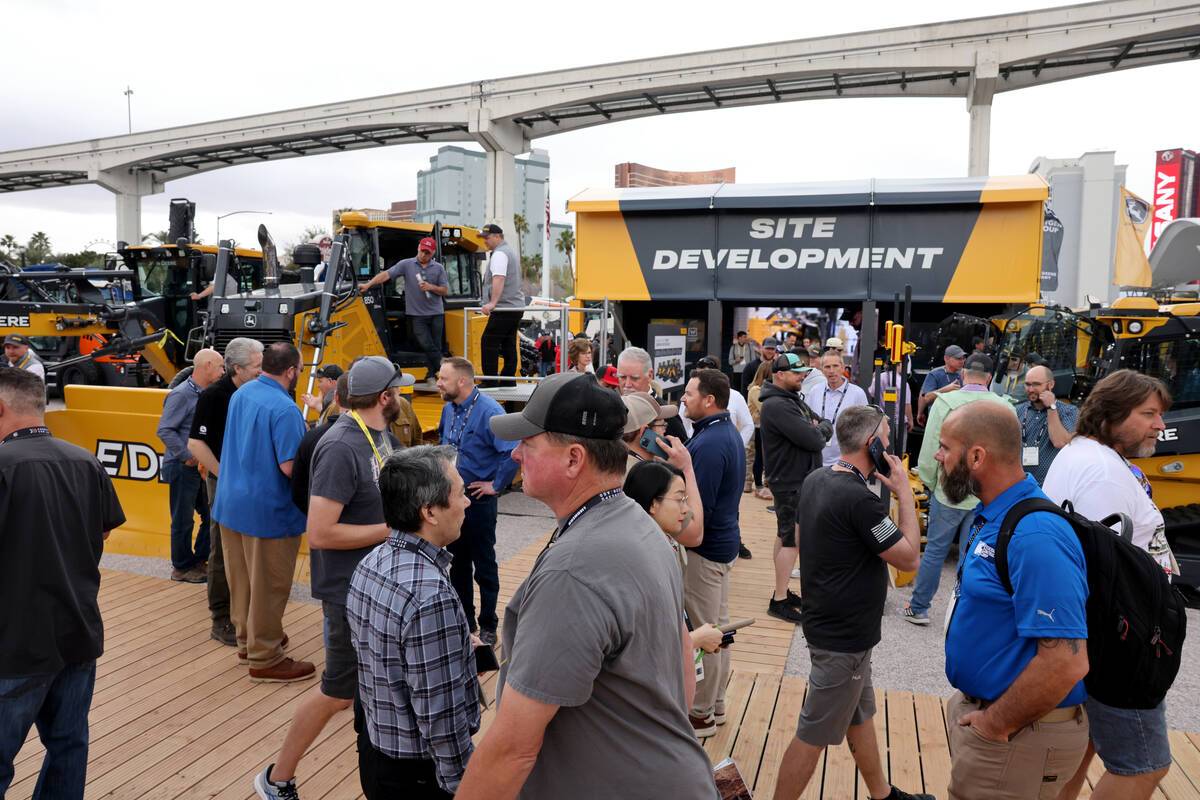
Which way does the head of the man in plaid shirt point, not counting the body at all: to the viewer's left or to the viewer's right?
to the viewer's right

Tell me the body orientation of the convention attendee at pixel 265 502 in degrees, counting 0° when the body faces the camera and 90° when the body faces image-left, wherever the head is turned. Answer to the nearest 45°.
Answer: approximately 225°

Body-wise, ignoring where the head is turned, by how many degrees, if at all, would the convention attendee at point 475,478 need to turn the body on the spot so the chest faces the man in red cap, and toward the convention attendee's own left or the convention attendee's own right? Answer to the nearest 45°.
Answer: approximately 135° to the convention attendee's own right

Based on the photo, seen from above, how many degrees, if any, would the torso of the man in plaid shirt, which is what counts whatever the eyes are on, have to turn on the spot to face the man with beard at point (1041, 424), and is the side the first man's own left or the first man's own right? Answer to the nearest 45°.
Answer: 0° — they already face them

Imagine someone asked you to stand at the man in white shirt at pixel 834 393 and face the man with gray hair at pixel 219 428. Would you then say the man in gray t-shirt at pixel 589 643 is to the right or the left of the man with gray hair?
left

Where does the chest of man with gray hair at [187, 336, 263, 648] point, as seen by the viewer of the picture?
to the viewer's right

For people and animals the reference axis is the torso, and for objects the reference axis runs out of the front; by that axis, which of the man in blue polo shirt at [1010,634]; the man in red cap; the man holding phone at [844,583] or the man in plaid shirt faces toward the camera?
the man in red cap
